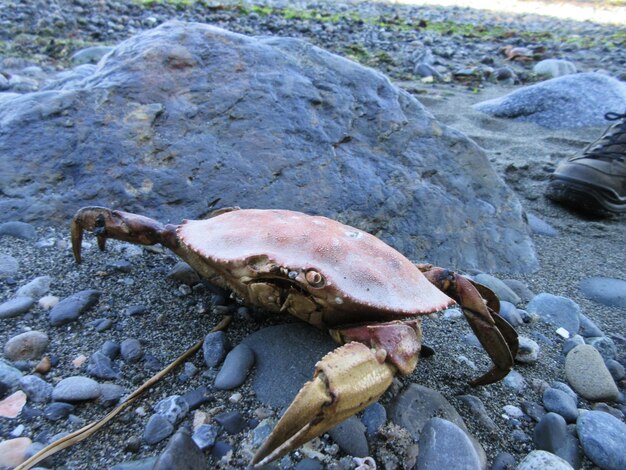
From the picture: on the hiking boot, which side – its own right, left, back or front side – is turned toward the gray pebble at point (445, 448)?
left

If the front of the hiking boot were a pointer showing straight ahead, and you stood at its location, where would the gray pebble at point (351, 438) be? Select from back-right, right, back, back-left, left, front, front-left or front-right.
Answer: left

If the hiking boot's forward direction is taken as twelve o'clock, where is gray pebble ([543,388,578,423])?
The gray pebble is roughly at 9 o'clock from the hiking boot.

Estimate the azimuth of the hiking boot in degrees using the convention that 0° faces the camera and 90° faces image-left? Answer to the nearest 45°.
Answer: approximately 90°

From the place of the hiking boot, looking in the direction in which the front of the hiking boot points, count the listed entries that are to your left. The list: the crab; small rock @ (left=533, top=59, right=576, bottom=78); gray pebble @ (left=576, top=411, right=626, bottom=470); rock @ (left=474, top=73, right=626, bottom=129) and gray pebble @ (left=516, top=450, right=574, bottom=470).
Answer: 3

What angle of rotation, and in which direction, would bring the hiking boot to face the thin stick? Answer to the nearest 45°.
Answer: approximately 90° to its left

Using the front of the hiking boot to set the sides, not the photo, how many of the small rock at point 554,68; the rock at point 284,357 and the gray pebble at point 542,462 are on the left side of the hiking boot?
2

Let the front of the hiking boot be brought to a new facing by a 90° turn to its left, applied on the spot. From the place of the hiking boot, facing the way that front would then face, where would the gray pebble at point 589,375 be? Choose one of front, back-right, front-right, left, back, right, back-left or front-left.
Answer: front

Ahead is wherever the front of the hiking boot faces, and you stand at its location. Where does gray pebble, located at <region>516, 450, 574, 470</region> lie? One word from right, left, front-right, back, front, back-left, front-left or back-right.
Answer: left

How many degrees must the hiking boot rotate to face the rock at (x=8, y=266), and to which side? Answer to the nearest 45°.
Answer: approximately 45° to its left

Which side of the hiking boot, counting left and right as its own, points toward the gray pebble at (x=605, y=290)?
left

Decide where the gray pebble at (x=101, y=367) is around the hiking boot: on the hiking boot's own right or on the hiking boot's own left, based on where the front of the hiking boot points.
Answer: on the hiking boot's own left

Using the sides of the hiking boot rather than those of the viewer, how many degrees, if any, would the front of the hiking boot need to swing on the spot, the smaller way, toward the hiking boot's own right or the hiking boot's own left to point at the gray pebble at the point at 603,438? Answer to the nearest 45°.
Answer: approximately 90° to the hiking boot's own left
